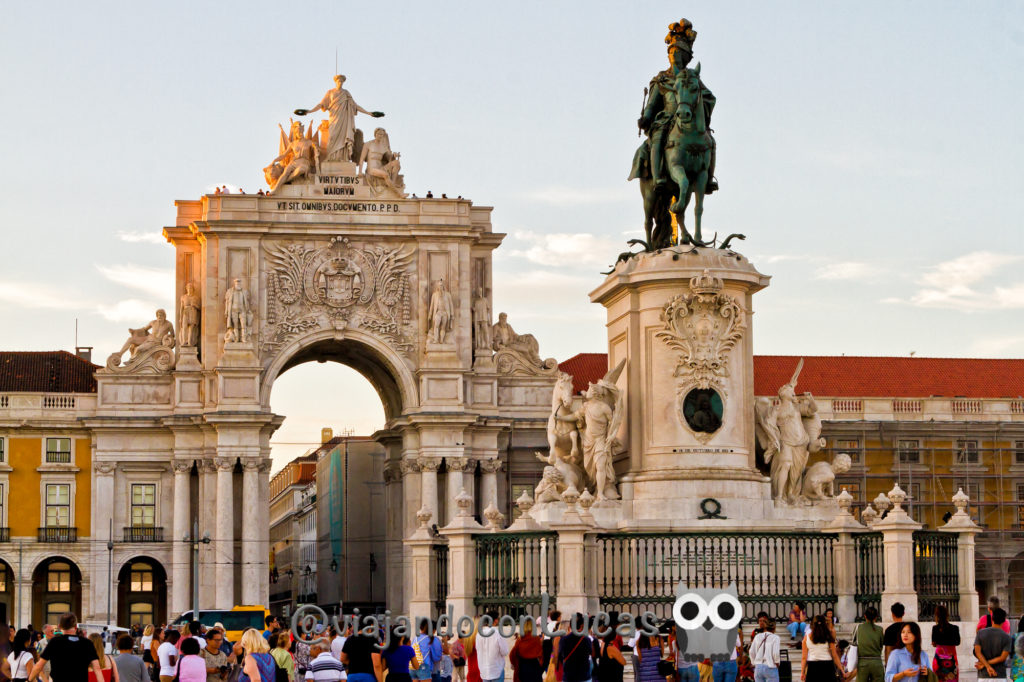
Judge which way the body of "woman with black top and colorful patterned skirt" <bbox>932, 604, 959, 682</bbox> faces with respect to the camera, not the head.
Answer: away from the camera

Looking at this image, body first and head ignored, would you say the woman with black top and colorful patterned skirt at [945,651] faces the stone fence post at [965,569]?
yes

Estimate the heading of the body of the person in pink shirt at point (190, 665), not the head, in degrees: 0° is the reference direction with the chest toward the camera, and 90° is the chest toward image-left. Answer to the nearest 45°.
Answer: approximately 180°

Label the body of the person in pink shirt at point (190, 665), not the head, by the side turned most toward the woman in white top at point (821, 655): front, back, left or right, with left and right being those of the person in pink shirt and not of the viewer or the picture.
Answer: right

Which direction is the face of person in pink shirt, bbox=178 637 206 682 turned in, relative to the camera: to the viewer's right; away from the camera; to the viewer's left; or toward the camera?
away from the camera

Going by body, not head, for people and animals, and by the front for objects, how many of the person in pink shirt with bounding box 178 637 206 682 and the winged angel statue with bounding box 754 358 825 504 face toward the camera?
1

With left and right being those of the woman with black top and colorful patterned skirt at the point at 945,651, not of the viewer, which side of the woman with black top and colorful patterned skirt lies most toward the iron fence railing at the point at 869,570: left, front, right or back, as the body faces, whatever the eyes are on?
front

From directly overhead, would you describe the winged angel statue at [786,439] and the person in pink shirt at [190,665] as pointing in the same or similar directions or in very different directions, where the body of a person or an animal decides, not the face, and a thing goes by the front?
very different directions

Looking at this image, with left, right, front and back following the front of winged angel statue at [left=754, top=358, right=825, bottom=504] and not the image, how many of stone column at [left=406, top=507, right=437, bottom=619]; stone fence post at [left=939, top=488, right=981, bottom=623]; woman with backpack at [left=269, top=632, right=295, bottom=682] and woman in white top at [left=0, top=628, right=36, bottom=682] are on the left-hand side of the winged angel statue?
1

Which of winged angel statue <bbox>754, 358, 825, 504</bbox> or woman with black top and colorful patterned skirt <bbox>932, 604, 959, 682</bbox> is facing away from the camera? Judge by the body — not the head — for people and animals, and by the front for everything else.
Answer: the woman with black top and colorful patterned skirt

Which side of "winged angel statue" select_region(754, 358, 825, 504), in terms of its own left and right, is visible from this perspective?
front

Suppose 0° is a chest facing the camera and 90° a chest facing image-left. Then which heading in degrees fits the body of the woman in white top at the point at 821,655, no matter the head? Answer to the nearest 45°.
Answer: approximately 180°

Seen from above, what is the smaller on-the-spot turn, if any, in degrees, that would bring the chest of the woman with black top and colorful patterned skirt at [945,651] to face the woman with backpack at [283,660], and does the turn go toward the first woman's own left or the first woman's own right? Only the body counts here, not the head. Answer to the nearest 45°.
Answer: approximately 90° to the first woman's own left
